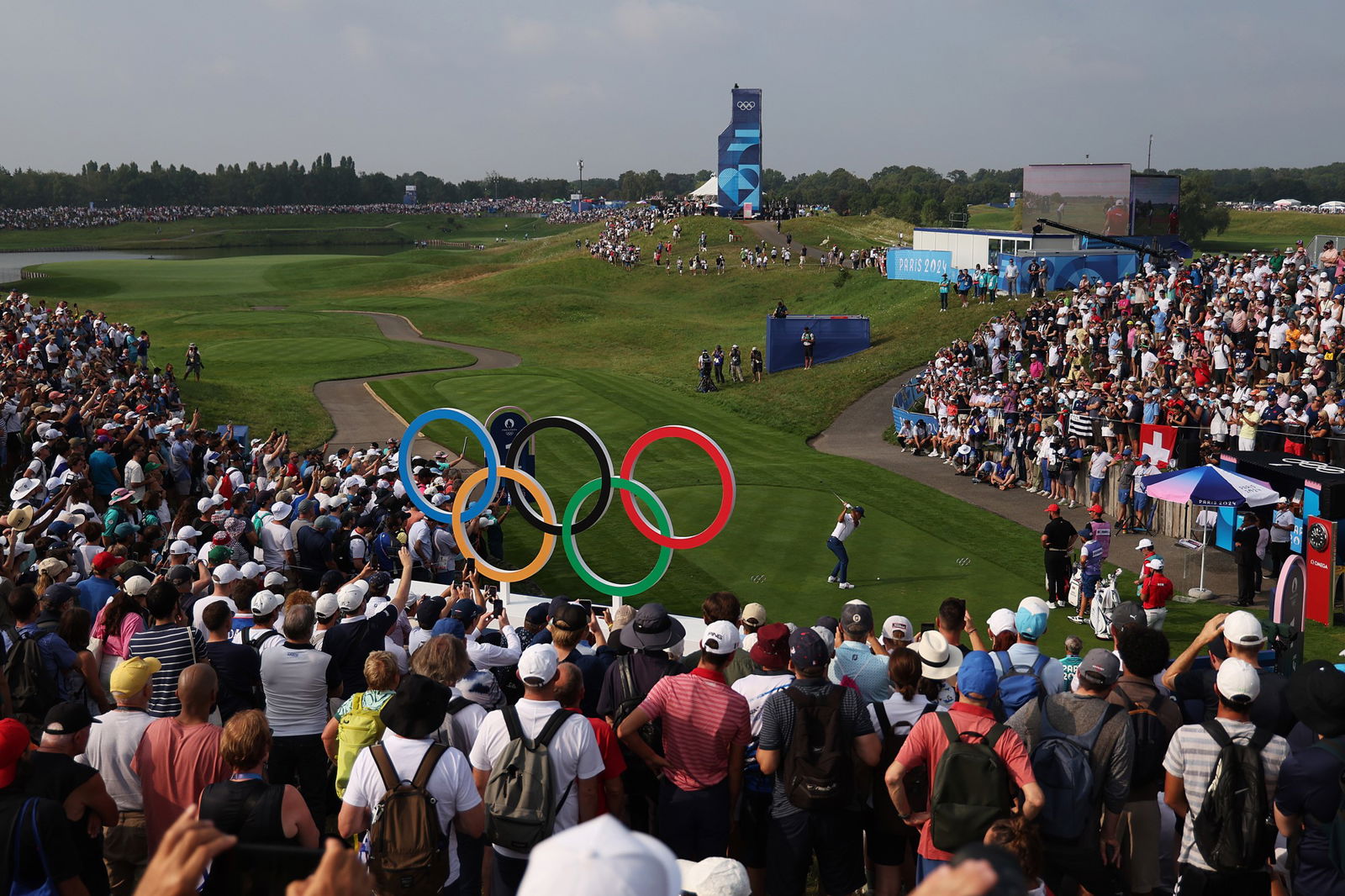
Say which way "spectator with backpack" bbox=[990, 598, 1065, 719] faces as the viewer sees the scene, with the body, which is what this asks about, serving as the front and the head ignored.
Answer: away from the camera

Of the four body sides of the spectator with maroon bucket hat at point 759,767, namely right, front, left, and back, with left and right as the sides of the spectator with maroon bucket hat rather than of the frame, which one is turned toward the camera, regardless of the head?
back

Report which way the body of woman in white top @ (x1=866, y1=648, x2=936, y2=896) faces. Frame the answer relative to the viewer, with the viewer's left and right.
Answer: facing away from the viewer

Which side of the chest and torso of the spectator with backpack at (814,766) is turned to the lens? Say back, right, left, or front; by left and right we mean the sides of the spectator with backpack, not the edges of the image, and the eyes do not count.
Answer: back

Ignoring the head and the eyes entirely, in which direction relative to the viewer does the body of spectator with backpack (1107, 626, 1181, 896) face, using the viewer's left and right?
facing away from the viewer

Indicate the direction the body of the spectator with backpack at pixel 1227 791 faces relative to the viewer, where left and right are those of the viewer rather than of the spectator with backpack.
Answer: facing away from the viewer

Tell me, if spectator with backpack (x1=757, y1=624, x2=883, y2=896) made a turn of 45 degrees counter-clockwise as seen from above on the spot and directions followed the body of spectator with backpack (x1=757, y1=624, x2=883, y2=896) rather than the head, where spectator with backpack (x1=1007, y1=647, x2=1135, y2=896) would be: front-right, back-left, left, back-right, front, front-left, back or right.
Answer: back-right

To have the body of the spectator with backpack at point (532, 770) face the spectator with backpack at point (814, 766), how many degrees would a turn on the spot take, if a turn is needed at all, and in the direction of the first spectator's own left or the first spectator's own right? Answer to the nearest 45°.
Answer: approximately 90° to the first spectator's own right

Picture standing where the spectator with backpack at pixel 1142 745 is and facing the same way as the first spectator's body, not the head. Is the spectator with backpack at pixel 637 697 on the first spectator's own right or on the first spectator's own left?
on the first spectator's own left

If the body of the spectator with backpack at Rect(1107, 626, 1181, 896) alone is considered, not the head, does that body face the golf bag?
yes

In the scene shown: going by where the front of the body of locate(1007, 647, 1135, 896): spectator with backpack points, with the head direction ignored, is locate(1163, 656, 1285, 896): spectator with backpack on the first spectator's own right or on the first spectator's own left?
on the first spectator's own right

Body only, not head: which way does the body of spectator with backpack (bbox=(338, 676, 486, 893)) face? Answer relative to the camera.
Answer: away from the camera

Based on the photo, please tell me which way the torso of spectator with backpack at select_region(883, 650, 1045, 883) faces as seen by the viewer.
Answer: away from the camera

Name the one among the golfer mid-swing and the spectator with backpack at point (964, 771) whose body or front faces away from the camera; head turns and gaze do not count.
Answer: the spectator with backpack
